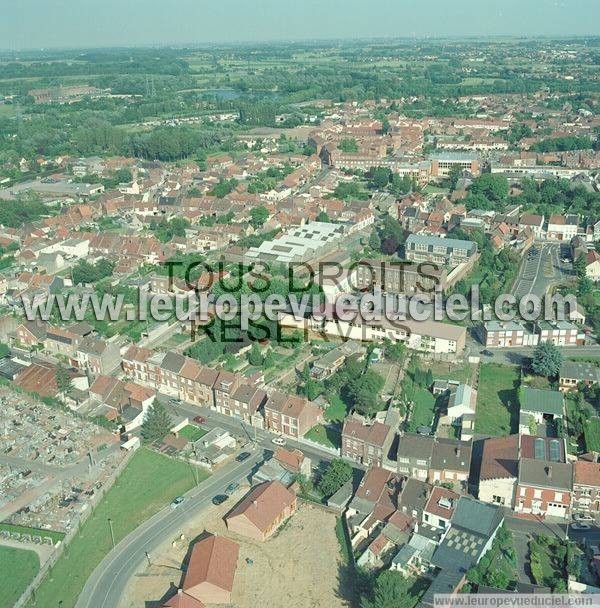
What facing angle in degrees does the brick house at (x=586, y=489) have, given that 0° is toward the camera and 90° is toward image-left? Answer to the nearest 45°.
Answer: approximately 0°

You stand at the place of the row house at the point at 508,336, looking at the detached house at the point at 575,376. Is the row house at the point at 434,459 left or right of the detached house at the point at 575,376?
right

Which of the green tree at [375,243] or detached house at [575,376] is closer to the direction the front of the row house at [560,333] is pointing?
the detached house

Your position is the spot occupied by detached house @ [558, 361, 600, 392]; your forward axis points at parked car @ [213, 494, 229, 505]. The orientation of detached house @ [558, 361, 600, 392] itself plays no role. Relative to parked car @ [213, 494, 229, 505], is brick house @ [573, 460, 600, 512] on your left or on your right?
left

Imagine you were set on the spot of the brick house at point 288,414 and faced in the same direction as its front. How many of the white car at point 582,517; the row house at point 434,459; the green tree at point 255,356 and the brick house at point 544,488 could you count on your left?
3
